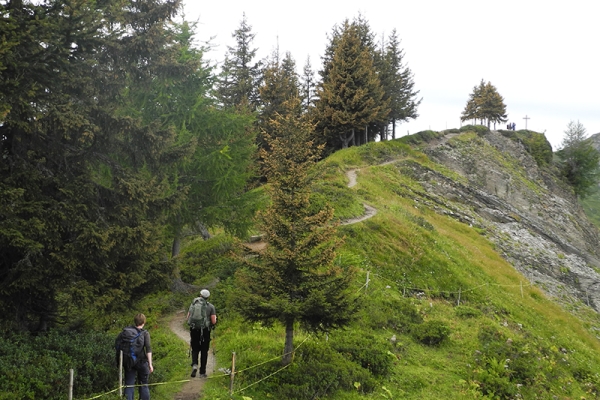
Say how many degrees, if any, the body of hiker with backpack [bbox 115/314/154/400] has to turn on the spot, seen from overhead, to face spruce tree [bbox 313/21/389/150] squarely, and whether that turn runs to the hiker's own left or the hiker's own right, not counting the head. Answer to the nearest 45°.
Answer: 0° — they already face it

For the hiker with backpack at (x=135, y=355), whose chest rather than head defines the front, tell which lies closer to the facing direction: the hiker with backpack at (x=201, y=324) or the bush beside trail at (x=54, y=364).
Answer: the hiker with backpack

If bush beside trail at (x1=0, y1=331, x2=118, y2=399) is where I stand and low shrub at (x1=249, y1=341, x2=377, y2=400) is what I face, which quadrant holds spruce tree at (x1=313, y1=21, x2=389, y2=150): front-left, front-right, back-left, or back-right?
front-left

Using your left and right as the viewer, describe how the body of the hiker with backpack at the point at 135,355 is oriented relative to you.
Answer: facing away from the viewer and to the right of the viewer

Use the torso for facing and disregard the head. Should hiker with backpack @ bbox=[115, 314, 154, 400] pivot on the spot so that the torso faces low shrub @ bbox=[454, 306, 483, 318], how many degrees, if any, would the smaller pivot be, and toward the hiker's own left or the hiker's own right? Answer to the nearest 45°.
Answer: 0° — they already face it

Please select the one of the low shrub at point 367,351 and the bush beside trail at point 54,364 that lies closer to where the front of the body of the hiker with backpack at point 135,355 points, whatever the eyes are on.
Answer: the low shrub

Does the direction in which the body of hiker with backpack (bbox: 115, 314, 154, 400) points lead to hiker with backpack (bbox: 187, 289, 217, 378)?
yes

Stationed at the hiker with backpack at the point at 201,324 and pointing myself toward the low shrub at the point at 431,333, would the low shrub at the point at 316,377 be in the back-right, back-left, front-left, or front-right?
front-right

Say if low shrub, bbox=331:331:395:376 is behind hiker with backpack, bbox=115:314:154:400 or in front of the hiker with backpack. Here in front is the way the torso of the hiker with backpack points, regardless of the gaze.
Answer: in front
